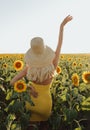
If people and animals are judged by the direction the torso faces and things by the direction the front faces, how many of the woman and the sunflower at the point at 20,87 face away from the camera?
1

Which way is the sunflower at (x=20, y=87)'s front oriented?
toward the camera

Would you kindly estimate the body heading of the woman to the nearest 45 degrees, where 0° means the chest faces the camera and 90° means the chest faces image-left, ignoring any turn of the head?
approximately 180°

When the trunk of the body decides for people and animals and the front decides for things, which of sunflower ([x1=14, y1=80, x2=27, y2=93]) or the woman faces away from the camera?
the woman

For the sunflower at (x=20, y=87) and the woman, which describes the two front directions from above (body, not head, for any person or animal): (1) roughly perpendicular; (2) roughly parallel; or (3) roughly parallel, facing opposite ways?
roughly parallel, facing opposite ways
